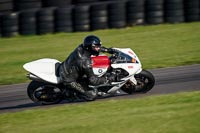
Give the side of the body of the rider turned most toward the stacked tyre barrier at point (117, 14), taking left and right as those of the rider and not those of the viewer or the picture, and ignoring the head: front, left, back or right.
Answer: left

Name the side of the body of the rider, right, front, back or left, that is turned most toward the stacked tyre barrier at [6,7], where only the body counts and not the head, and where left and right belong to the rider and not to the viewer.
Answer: left

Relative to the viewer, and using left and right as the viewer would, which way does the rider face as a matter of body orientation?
facing to the right of the viewer

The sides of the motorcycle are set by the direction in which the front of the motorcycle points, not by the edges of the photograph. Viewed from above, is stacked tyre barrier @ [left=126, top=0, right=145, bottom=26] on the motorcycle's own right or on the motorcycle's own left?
on the motorcycle's own left

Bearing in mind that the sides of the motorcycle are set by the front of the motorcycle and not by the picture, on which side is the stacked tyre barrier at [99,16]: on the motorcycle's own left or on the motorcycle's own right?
on the motorcycle's own left

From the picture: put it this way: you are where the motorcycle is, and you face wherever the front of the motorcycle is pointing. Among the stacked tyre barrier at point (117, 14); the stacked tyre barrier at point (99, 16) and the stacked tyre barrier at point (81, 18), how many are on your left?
3

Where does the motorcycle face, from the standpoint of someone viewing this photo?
facing to the right of the viewer

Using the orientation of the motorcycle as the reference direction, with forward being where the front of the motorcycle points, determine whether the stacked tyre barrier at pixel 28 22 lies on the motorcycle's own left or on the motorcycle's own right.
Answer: on the motorcycle's own left
